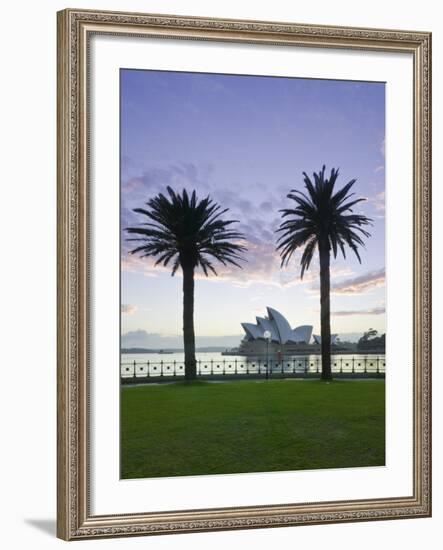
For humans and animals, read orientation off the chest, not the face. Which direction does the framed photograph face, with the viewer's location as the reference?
facing the viewer and to the right of the viewer
